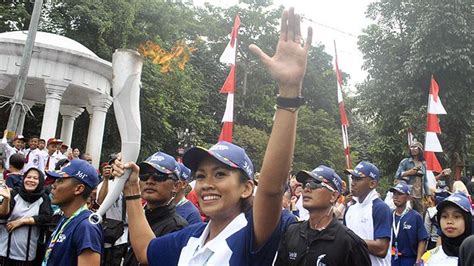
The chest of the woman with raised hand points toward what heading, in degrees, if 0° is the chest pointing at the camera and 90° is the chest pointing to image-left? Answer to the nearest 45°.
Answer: approximately 45°

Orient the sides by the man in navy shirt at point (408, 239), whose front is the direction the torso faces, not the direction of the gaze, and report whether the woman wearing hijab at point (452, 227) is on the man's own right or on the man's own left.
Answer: on the man's own left

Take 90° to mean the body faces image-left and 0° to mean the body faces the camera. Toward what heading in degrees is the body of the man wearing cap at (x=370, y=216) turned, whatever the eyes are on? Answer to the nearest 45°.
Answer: approximately 45°

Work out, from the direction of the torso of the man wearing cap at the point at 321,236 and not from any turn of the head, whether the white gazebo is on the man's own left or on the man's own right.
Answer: on the man's own right

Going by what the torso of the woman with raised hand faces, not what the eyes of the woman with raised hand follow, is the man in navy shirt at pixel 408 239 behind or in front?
behind

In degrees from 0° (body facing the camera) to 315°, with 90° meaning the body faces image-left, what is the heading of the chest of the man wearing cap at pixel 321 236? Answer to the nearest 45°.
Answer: approximately 45°
